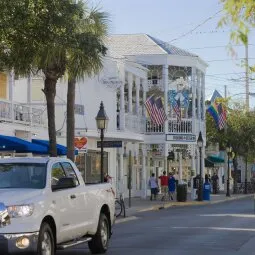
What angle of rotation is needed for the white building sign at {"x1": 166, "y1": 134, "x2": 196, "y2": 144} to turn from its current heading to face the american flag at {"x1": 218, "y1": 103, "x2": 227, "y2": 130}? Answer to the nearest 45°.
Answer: approximately 135° to its left

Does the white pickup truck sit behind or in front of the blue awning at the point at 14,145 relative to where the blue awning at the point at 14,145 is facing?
in front

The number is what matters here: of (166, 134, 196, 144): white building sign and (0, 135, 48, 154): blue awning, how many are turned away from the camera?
0

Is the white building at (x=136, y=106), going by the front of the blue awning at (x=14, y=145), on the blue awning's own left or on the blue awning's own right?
on the blue awning's own left

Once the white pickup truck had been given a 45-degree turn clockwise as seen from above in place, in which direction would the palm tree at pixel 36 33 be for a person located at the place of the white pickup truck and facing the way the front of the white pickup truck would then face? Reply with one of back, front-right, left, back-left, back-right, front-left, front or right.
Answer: right

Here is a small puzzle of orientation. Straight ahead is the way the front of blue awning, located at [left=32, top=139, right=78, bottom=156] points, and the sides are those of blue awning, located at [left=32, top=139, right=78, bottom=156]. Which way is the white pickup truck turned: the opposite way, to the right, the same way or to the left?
to the right

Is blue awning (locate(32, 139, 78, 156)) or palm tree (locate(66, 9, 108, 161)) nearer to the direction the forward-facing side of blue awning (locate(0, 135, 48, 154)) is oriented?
the palm tree

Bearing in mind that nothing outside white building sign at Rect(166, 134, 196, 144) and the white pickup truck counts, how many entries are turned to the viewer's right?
0

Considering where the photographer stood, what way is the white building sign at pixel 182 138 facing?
facing the viewer

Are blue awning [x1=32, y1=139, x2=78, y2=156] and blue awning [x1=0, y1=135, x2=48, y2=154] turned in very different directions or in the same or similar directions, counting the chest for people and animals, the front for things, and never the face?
same or similar directions

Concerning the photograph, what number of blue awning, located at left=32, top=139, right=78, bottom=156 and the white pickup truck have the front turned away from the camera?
0

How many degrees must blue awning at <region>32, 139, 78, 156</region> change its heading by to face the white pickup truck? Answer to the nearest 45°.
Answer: approximately 45° to its right

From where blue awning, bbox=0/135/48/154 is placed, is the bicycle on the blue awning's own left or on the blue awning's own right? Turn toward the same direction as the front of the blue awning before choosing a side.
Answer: on the blue awning's own left

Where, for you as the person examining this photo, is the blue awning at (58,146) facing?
facing the viewer and to the right of the viewer

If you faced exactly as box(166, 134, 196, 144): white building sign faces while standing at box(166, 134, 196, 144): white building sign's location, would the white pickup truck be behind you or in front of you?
in front

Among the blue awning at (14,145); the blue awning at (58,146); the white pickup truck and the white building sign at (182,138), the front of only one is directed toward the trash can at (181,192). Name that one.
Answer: the white building sign
